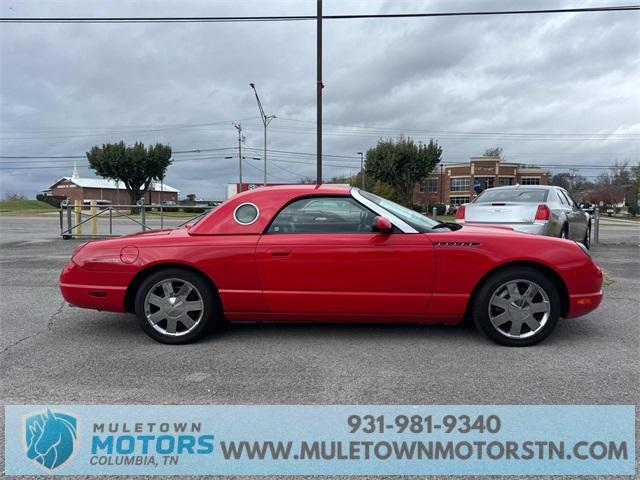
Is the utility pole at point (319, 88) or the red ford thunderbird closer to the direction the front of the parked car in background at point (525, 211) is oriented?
the utility pole

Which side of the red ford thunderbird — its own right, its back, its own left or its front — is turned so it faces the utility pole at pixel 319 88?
left

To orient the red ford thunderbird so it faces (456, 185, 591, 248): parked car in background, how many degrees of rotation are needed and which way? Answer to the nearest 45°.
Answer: approximately 45° to its left

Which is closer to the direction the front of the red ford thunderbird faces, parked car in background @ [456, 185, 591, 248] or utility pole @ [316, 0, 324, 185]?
the parked car in background

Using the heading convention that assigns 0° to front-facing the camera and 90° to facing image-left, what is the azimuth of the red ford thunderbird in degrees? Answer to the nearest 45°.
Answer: approximately 270°

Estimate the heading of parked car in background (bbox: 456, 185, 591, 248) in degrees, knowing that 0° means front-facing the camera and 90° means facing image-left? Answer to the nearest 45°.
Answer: approximately 225°

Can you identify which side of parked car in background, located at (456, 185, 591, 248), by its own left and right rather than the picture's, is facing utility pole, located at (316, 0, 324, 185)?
left
